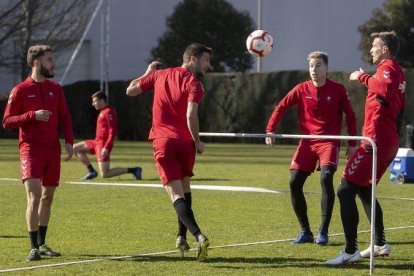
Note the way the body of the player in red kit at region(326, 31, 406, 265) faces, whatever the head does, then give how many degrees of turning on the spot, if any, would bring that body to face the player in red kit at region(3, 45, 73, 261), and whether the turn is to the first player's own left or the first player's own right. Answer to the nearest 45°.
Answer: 0° — they already face them

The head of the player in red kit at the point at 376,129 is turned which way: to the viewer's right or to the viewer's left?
to the viewer's left

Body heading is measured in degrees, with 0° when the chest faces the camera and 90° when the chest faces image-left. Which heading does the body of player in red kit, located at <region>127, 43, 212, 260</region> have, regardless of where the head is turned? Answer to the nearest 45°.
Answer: approximately 225°

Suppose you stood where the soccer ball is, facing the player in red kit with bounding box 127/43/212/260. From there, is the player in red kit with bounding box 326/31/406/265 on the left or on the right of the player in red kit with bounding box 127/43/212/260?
left

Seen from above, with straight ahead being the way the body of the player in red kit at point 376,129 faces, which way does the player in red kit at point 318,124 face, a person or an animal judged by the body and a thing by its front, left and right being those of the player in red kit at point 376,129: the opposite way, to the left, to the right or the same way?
to the left

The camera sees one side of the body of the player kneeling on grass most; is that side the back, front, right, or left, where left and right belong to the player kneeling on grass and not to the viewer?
left

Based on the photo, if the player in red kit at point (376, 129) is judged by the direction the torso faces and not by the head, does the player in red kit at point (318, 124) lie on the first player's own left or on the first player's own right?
on the first player's own right

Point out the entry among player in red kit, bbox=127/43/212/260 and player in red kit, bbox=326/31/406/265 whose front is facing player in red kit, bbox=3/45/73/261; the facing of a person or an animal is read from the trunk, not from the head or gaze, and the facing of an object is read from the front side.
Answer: player in red kit, bbox=326/31/406/265

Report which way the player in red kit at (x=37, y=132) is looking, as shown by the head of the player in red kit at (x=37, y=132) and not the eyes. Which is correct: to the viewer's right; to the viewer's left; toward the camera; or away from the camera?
to the viewer's right

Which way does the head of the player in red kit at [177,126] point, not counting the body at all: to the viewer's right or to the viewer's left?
to the viewer's right

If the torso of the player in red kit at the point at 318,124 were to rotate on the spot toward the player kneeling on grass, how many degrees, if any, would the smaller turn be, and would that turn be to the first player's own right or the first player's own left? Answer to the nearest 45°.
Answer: approximately 135° to the first player's own right

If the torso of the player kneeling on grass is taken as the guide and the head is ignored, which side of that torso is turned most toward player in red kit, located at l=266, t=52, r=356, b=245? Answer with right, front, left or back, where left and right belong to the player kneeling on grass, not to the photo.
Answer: left
